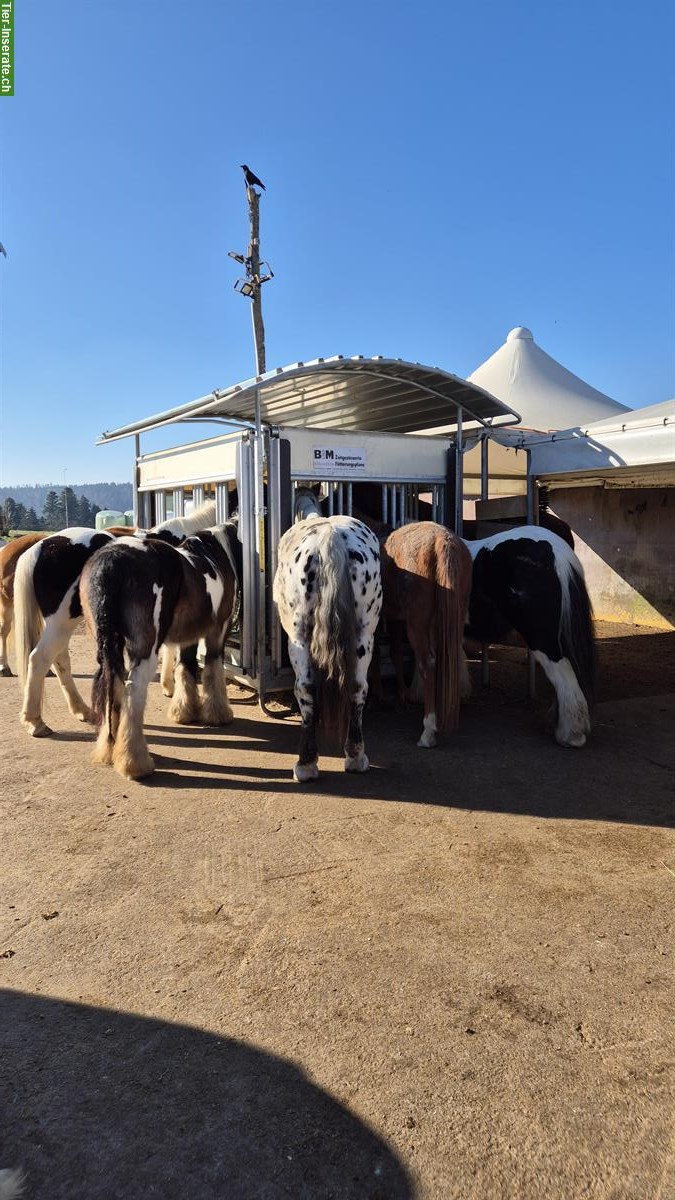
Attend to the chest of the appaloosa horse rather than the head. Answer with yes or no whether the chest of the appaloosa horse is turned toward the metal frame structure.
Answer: yes

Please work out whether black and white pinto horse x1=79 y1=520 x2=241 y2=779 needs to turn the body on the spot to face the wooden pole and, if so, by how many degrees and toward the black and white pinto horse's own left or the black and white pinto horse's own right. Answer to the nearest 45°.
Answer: approximately 45° to the black and white pinto horse's own left

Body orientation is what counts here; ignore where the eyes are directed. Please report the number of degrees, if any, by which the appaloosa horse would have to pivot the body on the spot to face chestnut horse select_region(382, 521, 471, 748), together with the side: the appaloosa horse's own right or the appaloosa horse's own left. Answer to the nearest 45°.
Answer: approximately 45° to the appaloosa horse's own right

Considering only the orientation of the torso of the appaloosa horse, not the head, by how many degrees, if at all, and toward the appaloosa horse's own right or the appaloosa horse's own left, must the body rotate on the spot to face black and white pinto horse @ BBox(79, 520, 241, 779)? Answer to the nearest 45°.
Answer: approximately 90° to the appaloosa horse's own left

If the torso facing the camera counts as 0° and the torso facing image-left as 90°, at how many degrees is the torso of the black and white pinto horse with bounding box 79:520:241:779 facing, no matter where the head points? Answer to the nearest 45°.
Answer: approximately 225°

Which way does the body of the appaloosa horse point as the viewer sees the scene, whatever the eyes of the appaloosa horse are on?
away from the camera

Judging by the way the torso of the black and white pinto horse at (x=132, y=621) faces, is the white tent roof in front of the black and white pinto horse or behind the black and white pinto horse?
in front

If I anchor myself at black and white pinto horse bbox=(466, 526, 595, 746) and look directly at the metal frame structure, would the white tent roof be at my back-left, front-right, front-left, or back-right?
front-right

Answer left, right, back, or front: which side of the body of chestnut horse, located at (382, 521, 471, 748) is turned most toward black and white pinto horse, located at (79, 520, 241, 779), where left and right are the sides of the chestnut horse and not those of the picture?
left

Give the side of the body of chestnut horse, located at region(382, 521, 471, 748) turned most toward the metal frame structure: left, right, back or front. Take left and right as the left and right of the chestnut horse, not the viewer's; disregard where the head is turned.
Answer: front

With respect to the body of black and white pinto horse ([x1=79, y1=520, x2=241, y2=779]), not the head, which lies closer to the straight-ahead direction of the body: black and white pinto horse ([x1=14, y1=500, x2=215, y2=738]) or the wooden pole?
the wooden pole

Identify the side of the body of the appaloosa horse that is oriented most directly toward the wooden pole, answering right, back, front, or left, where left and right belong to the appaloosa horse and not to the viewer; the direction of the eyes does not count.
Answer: front

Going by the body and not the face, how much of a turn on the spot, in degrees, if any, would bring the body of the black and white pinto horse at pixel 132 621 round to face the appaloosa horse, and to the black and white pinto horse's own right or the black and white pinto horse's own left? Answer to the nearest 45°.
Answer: approximately 45° to the black and white pinto horse's own right

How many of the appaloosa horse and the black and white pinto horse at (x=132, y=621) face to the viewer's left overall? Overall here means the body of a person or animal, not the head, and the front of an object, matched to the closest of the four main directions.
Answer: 0

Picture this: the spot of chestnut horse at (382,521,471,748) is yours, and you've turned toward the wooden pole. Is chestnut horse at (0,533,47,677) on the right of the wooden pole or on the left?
left

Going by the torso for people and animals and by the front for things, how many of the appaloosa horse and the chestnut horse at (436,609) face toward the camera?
0
